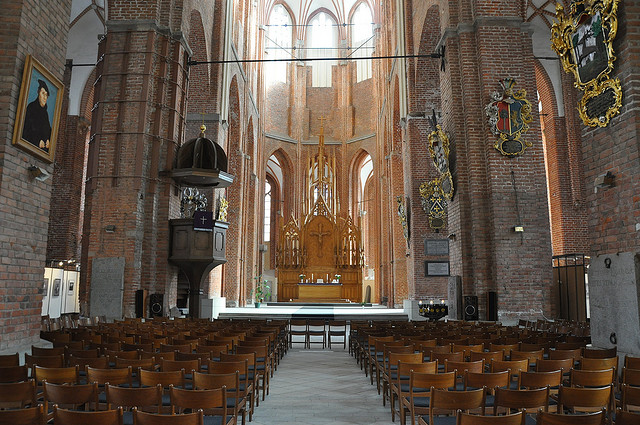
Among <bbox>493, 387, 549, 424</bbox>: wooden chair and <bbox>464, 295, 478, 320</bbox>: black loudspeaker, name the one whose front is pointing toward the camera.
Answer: the black loudspeaker

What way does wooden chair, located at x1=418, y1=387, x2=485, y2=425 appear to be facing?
away from the camera

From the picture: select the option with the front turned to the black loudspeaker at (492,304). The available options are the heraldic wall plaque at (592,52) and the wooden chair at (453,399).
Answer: the wooden chair

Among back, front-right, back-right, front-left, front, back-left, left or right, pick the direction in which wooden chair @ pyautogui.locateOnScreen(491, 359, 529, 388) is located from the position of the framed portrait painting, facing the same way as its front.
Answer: front

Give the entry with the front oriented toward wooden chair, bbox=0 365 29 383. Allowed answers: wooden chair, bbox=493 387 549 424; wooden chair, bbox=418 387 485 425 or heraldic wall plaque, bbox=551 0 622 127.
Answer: the heraldic wall plaque

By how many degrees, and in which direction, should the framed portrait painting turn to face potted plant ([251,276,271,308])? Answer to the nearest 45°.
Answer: approximately 90° to its left

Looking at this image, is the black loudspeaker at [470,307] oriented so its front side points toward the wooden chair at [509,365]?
yes

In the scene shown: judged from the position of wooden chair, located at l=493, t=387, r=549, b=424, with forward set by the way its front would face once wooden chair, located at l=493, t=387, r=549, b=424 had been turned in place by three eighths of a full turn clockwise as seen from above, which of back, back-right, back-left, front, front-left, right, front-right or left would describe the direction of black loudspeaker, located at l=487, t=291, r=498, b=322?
back-left

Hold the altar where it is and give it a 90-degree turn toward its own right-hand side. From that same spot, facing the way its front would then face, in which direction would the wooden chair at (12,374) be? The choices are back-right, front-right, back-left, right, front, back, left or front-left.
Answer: left

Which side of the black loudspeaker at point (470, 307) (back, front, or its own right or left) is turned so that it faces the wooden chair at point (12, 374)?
front

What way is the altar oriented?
toward the camera

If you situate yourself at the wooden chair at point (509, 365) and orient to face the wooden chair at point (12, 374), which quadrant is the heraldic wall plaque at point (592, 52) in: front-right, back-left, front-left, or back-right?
back-right

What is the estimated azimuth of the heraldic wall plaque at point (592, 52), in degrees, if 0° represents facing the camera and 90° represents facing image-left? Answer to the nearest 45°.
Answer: approximately 45°

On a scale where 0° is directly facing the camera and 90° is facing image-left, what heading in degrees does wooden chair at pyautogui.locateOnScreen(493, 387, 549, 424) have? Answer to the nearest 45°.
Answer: approximately 180°

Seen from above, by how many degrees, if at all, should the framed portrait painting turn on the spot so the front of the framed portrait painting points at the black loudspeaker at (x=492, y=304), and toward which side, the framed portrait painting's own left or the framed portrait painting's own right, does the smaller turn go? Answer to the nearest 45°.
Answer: approximately 45° to the framed portrait painting's own left

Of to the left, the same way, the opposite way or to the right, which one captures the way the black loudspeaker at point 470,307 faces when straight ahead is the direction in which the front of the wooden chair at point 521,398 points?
the opposite way

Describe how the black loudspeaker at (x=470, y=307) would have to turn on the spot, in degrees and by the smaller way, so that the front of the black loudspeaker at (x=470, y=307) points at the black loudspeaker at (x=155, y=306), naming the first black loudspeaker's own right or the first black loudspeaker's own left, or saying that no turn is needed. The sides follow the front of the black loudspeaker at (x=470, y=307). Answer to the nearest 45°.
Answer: approximately 90° to the first black loudspeaker's own right
